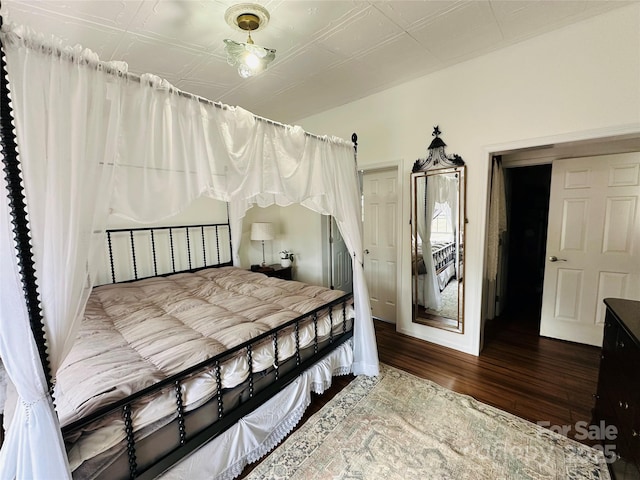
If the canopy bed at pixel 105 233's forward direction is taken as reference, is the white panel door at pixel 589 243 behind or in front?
in front

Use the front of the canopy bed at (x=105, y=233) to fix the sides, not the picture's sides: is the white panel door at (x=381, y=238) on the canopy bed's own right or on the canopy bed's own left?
on the canopy bed's own left

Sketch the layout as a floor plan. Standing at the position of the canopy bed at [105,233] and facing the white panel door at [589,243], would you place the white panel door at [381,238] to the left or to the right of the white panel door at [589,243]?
left

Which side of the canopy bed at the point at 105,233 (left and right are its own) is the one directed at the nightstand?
left

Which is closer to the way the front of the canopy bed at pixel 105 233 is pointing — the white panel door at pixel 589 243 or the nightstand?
the white panel door

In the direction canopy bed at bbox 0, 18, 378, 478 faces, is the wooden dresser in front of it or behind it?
in front

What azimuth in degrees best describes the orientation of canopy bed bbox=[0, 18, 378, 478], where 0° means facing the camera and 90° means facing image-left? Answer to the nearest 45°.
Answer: approximately 315°

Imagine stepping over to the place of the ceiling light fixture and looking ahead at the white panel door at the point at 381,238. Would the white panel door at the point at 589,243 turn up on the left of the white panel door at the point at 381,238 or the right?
right

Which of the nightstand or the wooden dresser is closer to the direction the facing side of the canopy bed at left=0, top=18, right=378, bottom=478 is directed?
the wooden dresser
